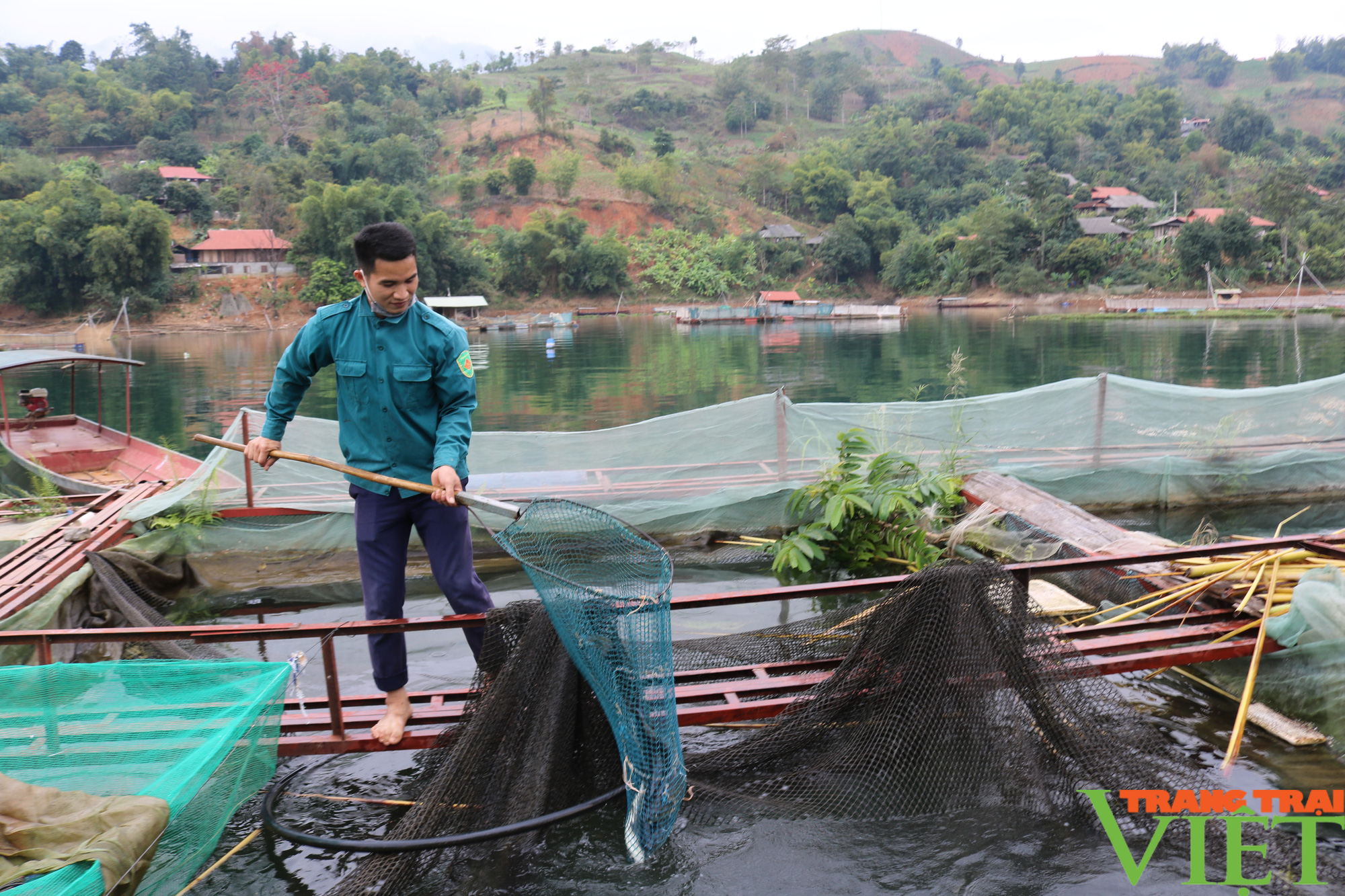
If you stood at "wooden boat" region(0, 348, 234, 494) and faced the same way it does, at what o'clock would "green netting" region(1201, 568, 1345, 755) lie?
The green netting is roughly at 1 o'clock from the wooden boat.

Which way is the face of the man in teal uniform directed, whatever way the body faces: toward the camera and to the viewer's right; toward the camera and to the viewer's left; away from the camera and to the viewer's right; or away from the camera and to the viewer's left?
toward the camera and to the viewer's right

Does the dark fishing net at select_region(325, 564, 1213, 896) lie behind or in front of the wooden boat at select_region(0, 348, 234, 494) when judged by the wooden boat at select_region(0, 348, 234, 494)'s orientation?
in front

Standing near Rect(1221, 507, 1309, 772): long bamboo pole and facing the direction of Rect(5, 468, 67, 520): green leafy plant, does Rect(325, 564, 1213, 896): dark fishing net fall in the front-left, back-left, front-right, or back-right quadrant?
front-left

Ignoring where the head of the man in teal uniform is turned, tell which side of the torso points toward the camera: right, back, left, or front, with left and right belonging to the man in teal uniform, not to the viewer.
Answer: front

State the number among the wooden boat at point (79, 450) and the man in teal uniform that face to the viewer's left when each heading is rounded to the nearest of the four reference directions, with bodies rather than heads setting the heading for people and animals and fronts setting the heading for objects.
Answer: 0

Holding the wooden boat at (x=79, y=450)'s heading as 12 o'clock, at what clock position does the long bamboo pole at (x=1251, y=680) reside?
The long bamboo pole is roughly at 1 o'clock from the wooden boat.

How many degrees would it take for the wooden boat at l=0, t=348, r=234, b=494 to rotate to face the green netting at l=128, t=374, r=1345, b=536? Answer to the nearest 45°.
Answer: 0° — it already faces it

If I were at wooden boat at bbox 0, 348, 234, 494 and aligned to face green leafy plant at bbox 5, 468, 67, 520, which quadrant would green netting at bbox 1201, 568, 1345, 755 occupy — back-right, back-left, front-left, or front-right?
front-left

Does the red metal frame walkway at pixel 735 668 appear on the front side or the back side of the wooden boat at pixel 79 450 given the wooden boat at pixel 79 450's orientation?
on the front side

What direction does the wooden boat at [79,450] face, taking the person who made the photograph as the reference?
facing the viewer and to the right of the viewer

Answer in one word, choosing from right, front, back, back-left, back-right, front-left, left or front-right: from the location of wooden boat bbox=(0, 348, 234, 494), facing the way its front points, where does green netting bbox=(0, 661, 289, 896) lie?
front-right

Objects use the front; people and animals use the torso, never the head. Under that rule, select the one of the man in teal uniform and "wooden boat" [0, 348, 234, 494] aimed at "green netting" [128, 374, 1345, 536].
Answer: the wooden boat
